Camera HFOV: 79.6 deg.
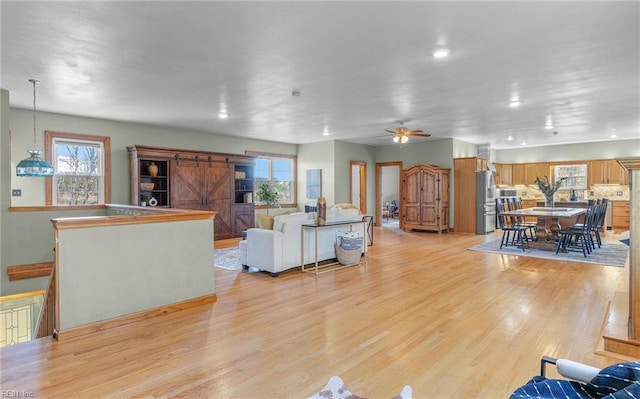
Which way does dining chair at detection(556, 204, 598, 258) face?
to the viewer's left

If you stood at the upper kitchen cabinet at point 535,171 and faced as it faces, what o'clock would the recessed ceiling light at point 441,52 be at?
The recessed ceiling light is roughly at 12 o'clock from the upper kitchen cabinet.

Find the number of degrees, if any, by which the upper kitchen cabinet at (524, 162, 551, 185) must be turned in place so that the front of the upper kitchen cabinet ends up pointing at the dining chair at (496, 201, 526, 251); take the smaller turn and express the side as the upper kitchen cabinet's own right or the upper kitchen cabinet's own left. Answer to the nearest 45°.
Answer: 0° — it already faces it

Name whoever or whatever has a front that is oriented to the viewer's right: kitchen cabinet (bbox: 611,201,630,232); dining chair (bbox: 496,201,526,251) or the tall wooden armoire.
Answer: the dining chair

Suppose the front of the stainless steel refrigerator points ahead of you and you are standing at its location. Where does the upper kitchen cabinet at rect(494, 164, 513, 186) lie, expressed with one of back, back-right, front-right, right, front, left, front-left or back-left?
back-left

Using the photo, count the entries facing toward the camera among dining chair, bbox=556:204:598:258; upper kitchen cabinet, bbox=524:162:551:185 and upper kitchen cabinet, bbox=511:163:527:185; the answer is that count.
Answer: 2
